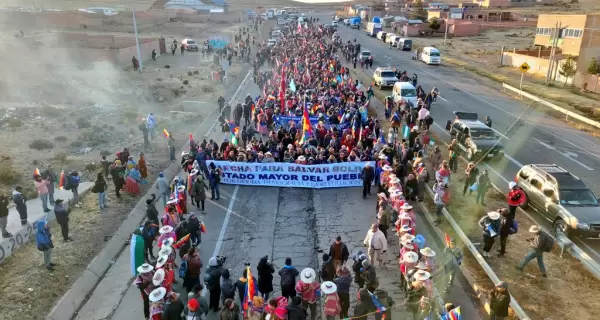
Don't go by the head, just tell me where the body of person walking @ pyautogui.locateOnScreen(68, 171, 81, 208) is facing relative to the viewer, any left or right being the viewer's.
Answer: facing to the right of the viewer

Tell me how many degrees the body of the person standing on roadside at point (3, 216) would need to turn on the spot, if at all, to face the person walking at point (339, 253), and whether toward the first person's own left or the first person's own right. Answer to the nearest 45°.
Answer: approximately 45° to the first person's own right

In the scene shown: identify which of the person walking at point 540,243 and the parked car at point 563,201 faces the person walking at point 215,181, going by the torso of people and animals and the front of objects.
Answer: the person walking at point 540,243

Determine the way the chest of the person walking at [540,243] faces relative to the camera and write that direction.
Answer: to the viewer's left

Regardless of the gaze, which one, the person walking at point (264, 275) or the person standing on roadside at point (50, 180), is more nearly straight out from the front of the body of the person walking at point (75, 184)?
the person walking

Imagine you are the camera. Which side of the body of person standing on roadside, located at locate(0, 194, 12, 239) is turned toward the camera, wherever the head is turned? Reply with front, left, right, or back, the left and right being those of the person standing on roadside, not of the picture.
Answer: right

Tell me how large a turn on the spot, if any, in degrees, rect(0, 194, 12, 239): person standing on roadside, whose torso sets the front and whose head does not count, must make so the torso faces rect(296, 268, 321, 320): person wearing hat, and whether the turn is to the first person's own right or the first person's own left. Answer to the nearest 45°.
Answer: approximately 45° to the first person's own right

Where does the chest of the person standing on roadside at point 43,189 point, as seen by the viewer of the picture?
to the viewer's right

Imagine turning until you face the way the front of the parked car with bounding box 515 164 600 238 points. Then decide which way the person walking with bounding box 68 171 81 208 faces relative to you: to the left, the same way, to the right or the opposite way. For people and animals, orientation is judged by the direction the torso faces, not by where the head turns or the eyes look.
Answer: to the left

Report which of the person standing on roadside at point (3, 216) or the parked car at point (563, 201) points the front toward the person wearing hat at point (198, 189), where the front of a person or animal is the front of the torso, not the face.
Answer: the person standing on roadside
